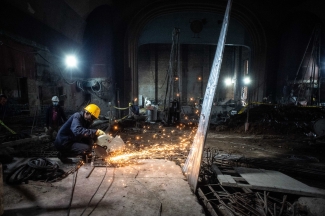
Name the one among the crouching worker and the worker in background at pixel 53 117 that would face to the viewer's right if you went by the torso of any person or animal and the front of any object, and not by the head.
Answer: the crouching worker

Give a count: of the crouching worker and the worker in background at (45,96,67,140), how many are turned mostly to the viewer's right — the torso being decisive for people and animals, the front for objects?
1

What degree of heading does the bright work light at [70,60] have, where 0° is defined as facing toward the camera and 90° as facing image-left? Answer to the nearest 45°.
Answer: approximately 0°

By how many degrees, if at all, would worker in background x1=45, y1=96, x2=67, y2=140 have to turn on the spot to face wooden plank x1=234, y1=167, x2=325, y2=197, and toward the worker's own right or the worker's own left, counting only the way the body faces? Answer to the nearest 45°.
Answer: approximately 45° to the worker's own left

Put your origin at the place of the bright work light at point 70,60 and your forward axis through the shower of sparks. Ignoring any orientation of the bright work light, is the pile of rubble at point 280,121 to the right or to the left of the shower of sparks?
left

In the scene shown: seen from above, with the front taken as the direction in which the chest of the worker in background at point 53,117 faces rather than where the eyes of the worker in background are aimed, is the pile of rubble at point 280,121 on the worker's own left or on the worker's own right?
on the worker's own left

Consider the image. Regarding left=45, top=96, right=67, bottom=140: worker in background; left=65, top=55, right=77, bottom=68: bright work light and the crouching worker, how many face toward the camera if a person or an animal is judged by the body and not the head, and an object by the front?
2

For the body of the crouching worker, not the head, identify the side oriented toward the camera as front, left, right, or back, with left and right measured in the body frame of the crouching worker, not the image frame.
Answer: right

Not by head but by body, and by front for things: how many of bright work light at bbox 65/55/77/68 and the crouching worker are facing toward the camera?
1

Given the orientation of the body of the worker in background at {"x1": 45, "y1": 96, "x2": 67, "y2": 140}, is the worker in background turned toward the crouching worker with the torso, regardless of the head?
yes

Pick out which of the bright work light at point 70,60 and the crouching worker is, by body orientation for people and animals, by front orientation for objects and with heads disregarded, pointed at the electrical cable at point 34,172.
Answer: the bright work light

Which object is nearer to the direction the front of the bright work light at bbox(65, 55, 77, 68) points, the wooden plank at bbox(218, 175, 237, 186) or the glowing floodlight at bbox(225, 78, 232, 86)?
the wooden plank

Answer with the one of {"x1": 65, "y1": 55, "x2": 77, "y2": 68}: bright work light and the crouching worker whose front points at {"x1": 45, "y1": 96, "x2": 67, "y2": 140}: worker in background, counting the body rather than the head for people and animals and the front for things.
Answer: the bright work light
